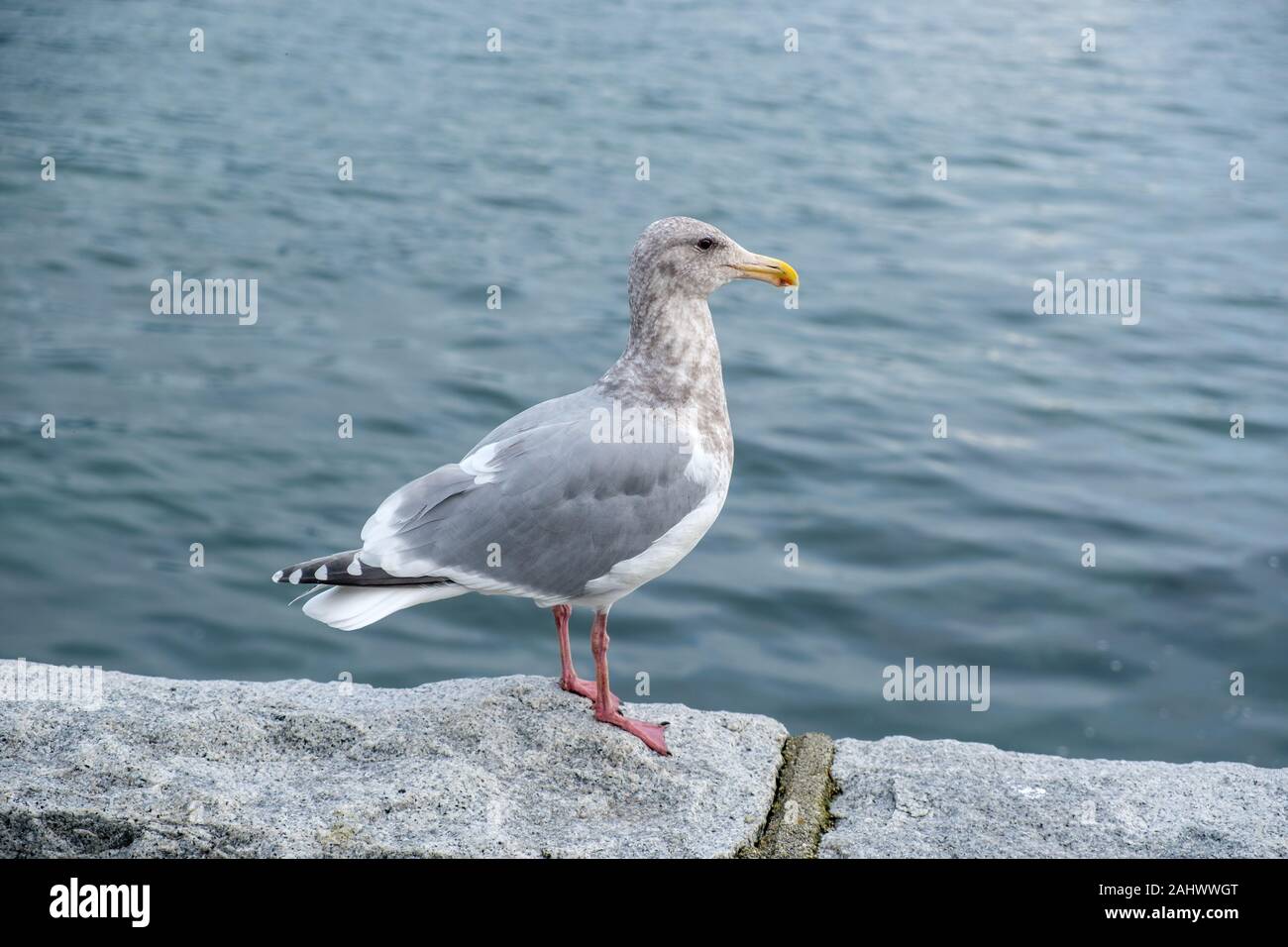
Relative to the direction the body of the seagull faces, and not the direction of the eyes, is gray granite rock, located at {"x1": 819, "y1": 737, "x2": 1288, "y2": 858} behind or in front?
in front

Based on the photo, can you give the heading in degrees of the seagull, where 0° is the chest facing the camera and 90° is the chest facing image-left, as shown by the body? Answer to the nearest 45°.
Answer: approximately 270°
